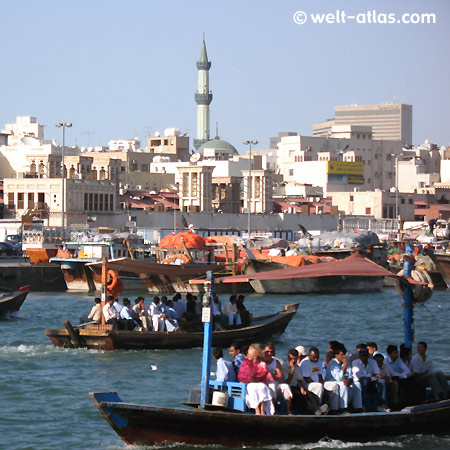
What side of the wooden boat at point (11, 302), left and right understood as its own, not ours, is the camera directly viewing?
right

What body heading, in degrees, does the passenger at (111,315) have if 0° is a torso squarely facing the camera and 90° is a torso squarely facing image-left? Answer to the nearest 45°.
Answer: approximately 315°

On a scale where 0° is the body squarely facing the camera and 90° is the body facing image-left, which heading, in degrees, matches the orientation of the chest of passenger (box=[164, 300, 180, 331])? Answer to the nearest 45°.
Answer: approximately 315°

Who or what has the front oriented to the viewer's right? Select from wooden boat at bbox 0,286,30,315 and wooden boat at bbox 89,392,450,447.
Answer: wooden boat at bbox 0,286,30,315

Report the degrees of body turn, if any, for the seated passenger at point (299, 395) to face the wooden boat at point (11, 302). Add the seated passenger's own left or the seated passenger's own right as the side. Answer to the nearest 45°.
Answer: approximately 180°

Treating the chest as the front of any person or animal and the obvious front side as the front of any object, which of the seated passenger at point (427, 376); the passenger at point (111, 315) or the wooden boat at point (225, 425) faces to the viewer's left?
the wooden boat

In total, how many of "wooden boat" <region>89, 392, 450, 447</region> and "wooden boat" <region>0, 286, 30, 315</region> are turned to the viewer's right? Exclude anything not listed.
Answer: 1

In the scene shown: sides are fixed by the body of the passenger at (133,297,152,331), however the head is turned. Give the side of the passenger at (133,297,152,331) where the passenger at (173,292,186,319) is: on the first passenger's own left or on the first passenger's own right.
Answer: on the first passenger's own left

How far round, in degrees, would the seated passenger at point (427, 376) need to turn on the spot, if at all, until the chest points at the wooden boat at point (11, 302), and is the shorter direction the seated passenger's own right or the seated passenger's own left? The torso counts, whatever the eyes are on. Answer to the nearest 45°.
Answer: approximately 180°
